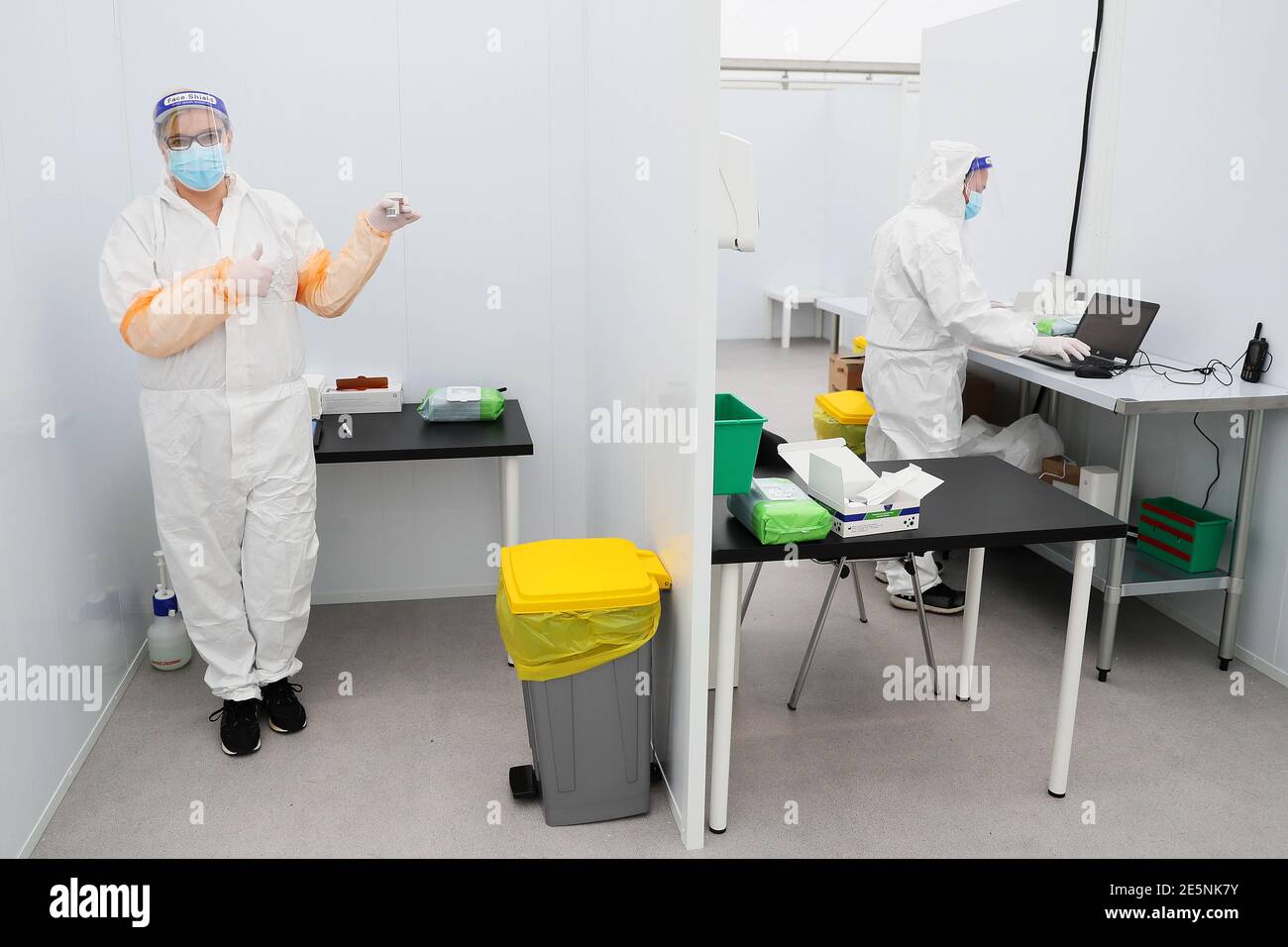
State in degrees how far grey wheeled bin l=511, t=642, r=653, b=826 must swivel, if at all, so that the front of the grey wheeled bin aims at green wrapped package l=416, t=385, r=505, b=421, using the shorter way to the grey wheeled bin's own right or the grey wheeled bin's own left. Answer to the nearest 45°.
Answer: approximately 90° to the grey wheeled bin's own right

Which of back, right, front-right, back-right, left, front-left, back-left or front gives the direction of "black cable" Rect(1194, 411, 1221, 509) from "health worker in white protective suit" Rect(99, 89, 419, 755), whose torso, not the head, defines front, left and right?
left

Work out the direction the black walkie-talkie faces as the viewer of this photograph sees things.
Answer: facing the viewer and to the left of the viewer

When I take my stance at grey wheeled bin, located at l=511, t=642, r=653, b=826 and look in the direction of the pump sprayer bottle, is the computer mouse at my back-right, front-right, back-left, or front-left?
back-right

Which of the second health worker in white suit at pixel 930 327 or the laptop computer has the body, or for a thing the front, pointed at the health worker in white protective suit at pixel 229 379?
the laptop computer

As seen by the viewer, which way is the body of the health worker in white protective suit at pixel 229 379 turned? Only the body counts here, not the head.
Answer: toward the camera

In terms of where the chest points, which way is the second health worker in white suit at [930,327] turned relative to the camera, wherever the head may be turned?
to the viewer's right

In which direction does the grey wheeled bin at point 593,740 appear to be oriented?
to the viewer's left

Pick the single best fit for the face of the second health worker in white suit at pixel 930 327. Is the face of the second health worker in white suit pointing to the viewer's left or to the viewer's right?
to the viewer's right
